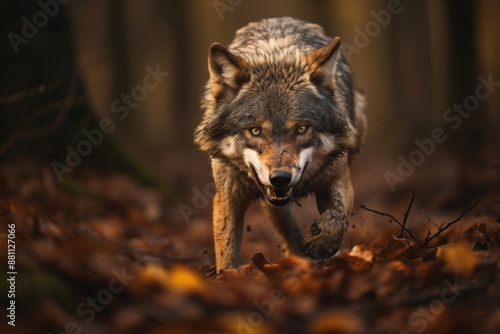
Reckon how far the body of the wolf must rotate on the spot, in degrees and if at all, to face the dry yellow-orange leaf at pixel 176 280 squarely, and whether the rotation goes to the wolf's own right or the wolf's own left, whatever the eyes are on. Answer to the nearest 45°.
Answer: approximately 45° to the wolf's own right

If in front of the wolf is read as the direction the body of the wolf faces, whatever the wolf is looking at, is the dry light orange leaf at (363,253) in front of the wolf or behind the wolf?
in front

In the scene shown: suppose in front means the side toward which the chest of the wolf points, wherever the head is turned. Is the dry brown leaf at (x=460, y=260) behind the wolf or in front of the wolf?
in front

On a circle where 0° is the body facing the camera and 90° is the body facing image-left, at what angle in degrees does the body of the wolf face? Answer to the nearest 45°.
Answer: approximately 0°
